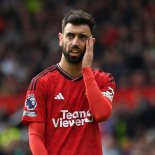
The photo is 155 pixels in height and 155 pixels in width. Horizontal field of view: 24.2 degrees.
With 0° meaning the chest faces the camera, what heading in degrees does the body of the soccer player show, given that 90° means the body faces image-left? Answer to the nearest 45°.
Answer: approximately 0°
